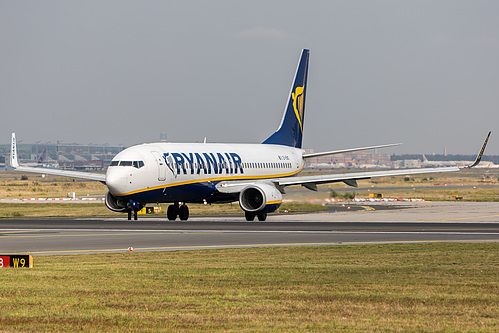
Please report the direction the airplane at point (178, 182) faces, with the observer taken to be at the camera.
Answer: facing the viewer and to the left of the viewer

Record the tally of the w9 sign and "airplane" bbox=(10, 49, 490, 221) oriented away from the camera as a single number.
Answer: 0

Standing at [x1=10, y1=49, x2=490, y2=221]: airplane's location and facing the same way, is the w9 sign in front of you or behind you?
in front

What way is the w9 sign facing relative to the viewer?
toward the camera

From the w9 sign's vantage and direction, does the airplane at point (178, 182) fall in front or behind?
behind
